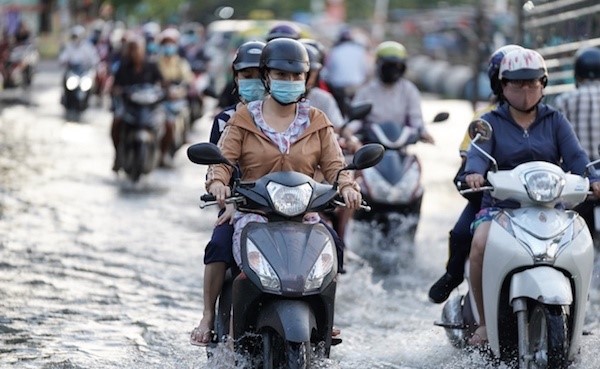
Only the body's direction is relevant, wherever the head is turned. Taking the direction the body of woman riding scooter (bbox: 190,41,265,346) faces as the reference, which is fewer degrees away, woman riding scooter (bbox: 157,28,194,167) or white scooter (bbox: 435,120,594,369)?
the white scooter

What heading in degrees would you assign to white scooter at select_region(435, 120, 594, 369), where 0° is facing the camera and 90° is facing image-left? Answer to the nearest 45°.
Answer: approximately 0°

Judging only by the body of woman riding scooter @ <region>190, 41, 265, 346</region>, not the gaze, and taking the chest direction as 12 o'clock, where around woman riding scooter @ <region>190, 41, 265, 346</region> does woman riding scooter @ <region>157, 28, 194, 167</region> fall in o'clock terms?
woman riding scooter @ <region>157, 28, 194, 167</region> is roughly at 6 o'clock from woman riding scooter @ <region>190, 41, 265, 346</region>.

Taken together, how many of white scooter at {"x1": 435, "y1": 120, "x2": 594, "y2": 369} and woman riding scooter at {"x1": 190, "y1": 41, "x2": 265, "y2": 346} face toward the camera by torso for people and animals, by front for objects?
2

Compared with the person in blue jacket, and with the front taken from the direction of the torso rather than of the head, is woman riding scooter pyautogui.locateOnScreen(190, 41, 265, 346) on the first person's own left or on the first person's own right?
on the first person's own right

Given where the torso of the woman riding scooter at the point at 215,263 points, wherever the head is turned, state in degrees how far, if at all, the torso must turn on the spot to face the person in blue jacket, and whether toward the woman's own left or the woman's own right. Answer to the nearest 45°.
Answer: approximately 90° to the woman's own left
